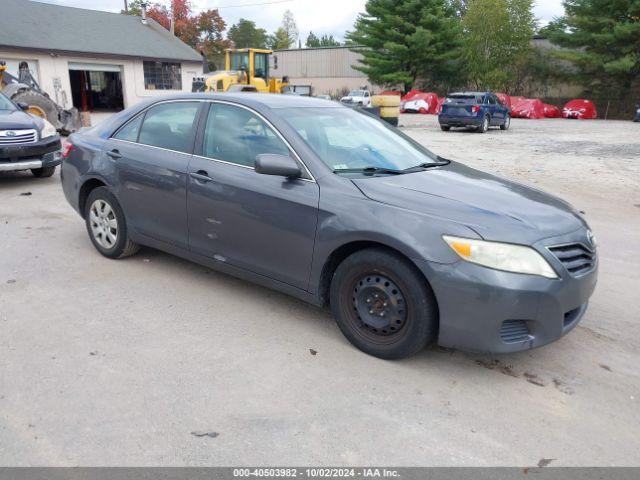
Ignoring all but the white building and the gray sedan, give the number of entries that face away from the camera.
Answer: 0

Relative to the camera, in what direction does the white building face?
facing the viewer and to the right of the viewer

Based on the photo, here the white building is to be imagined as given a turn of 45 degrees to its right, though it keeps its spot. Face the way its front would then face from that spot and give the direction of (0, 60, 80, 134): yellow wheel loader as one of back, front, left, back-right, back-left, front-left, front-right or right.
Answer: front

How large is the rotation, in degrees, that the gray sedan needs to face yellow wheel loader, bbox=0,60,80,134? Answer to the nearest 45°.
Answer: approximately 180°

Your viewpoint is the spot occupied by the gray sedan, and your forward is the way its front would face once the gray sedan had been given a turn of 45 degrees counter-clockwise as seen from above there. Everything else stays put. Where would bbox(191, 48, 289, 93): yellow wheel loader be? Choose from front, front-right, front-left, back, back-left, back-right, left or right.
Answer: left

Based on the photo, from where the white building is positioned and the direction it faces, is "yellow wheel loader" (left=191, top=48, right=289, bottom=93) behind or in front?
in front

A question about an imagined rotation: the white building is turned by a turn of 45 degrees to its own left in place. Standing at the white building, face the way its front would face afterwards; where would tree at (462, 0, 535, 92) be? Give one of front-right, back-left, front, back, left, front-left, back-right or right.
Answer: front

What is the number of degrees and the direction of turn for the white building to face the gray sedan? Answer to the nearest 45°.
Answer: approximately 45° to its right

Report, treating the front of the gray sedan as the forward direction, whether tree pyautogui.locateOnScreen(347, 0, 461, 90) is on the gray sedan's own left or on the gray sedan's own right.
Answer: on the gray sedan's own left

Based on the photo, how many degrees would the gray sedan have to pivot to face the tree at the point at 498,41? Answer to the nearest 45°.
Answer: approximately 135° to its left
